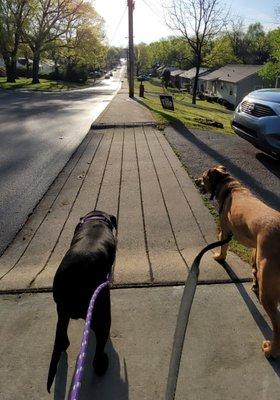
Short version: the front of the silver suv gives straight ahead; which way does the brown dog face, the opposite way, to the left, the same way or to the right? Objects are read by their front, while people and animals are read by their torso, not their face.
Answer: to the right

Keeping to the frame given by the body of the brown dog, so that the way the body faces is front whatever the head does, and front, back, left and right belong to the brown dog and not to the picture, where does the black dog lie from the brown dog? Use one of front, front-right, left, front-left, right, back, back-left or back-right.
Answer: left

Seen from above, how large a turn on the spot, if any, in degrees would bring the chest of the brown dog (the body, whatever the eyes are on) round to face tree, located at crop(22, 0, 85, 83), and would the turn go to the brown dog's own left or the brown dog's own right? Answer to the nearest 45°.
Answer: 0° — it already faces it

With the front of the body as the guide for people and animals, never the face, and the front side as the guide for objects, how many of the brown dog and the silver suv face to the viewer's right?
0

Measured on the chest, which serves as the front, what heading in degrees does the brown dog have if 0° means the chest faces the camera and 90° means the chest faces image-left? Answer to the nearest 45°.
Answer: approximately 135°

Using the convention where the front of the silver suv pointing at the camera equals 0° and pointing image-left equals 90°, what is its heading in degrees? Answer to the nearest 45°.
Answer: approximately 45°

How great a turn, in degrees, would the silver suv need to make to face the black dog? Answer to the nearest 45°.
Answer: approximately 45° to its left

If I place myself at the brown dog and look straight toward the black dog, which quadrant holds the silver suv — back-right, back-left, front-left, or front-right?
back-right

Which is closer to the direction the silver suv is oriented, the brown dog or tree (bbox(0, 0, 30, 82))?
the brown dog

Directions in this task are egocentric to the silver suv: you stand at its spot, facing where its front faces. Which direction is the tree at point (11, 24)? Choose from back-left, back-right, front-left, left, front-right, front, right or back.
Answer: right

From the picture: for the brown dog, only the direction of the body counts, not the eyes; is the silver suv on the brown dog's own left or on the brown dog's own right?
on the brown dog's own right

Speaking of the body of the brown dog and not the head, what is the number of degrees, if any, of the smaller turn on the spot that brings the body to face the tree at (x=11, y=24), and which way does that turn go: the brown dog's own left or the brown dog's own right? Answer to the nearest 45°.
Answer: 0° — it already faces it

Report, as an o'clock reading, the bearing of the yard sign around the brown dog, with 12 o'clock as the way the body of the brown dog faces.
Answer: The yard sign is roughly at 1 o'clock from the brown dog.

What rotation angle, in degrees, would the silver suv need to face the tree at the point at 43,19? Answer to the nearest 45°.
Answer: approximately 90° to its right
